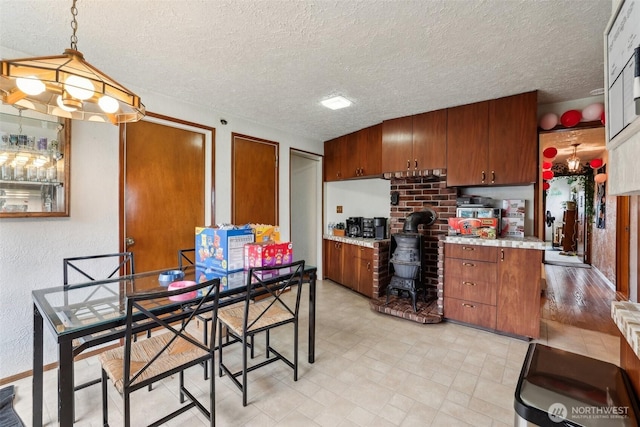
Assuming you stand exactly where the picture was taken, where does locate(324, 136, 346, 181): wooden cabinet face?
facing the viewer and to the left of the viewer

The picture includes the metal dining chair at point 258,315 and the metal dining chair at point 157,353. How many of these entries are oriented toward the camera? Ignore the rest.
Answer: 0

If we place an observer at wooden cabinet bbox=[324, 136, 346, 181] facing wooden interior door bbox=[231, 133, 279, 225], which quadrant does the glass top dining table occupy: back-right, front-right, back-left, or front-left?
front-left

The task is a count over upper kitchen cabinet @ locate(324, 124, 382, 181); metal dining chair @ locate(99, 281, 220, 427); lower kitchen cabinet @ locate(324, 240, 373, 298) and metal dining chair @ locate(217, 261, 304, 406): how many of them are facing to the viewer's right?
0

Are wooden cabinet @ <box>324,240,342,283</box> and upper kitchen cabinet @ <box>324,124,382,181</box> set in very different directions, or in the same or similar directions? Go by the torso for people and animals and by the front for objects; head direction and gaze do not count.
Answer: same or similar directions

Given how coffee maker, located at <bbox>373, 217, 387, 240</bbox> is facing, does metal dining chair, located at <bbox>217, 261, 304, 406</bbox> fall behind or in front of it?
in front

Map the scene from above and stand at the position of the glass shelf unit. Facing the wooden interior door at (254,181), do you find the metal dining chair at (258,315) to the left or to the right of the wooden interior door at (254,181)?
right

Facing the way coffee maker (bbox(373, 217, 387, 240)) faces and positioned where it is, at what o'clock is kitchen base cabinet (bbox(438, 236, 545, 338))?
The kitchen base cabinet is roughly at 9 o'clock from the coffee maker.

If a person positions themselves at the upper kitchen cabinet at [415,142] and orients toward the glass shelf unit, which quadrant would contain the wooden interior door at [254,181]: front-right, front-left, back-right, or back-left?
front-right

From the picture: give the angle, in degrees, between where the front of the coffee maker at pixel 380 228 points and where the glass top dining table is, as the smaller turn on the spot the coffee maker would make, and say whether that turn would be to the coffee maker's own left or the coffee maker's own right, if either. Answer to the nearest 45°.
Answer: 0° — it already faces it

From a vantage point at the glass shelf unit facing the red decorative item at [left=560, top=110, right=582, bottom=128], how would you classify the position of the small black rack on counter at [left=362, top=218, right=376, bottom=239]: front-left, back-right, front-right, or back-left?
front-left
